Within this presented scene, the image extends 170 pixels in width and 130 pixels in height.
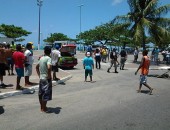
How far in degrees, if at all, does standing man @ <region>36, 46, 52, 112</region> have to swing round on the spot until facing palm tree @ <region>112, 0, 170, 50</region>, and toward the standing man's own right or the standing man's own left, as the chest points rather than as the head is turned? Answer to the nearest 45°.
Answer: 0° — they already face it

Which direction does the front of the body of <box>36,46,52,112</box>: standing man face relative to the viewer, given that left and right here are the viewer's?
facing away from the viewer and to the right of the viewer
